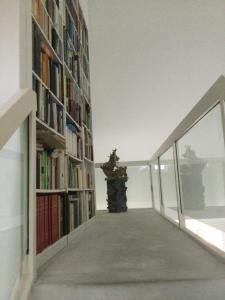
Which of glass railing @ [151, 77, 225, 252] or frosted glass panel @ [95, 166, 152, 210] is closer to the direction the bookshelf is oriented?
the glass railing

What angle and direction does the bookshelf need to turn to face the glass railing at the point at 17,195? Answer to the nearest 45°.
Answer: approximately 90° to its right

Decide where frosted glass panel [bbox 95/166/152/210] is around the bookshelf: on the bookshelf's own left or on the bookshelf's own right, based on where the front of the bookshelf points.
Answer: on the bookshelf's own left

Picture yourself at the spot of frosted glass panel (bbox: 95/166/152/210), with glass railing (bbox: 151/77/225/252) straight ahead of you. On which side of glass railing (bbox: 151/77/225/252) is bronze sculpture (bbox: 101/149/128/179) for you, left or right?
right

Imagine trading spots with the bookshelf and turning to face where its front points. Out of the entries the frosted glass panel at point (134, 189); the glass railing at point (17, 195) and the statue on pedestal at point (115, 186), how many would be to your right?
1

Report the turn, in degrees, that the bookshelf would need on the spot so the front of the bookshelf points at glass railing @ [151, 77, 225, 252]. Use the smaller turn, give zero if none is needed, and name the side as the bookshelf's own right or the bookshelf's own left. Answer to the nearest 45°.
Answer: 0° — it already faces it

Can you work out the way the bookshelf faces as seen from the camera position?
facing to the right of the viewer

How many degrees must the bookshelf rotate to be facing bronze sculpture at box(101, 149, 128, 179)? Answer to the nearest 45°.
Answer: approximately 90° to its left

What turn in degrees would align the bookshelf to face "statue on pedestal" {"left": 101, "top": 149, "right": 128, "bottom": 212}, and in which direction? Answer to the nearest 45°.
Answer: approximately 90° to its left
